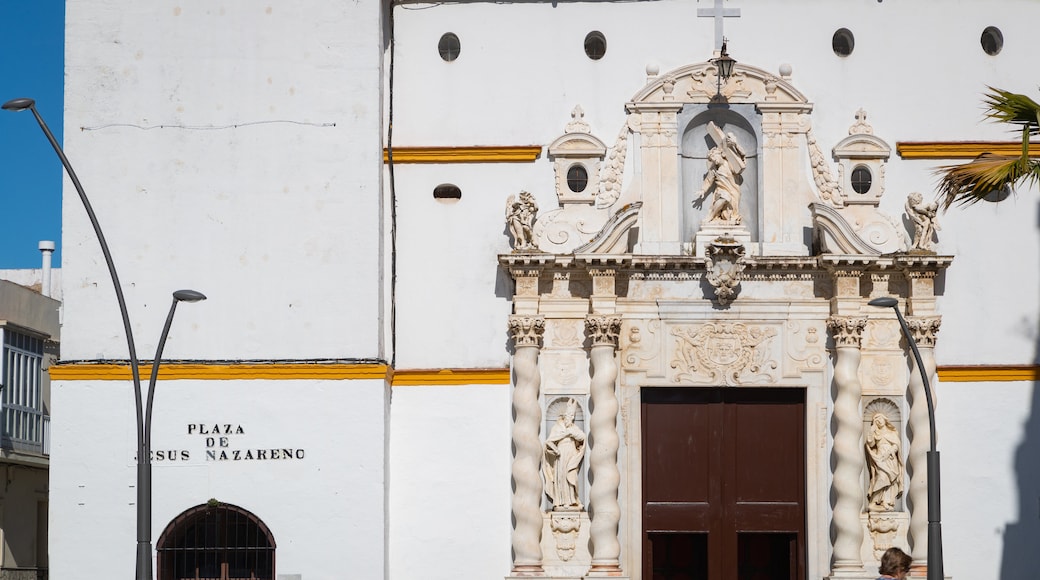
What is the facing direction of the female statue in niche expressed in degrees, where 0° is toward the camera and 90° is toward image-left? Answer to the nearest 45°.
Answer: approximately 0°

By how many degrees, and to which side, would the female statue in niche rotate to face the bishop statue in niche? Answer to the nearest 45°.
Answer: approximately 90° to its right

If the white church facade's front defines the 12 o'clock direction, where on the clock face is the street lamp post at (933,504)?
The street lamp post is roughly at 10 o'clock from the white church facade.

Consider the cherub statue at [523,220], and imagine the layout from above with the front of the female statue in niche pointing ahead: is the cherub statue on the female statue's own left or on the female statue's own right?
on the female statue's own right

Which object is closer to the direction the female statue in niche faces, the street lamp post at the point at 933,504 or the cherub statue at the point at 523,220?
the street lamp post

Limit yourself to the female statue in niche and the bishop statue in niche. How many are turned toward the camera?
2

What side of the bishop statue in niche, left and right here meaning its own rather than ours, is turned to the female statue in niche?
left

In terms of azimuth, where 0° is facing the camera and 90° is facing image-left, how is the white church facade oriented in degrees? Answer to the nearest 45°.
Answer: approximately 0°
